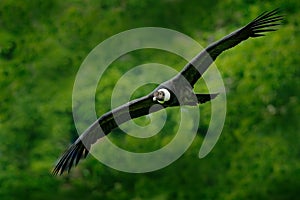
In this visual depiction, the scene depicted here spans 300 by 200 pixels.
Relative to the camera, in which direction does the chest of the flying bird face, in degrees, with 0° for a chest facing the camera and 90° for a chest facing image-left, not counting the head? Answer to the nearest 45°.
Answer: approximately 45°
